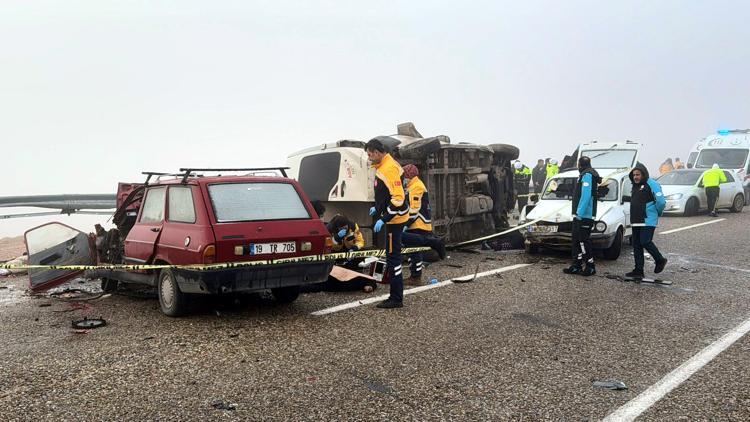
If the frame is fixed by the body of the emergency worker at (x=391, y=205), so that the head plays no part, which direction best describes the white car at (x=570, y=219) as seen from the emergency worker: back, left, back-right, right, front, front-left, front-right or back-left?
back-right

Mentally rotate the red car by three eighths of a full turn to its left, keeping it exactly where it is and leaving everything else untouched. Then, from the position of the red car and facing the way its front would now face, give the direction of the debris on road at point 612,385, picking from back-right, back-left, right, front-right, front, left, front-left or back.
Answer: front-left

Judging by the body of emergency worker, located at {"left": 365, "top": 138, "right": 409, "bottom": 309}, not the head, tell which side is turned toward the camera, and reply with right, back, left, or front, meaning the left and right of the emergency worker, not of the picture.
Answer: left

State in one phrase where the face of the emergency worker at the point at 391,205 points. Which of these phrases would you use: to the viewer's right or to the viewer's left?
to the viewer's left

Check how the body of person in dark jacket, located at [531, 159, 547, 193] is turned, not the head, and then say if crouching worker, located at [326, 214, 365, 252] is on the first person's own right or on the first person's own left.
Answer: on the first person's own right

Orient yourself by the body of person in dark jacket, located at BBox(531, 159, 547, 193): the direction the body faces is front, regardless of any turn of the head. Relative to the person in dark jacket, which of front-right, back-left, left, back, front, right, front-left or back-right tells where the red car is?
front-right

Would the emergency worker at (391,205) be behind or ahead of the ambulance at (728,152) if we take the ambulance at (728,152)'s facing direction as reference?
ahead

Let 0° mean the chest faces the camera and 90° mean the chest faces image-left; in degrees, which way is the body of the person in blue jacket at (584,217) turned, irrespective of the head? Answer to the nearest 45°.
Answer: approximately 90°

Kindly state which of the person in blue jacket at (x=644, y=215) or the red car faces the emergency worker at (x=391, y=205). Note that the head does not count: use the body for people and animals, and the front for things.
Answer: the person in blue jacket
